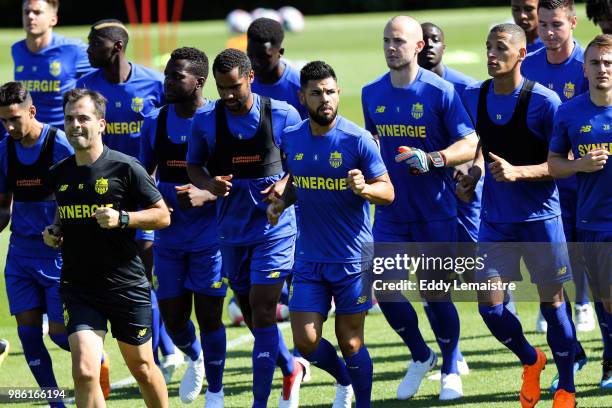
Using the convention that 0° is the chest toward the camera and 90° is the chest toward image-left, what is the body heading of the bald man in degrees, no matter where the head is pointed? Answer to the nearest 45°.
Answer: approximately 45°
